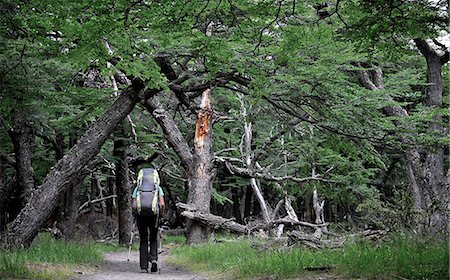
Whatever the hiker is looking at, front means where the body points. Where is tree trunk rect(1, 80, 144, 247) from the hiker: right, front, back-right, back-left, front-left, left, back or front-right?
front-left

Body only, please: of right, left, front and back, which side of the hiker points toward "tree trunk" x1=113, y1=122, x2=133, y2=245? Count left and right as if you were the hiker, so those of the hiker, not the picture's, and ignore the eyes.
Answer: front

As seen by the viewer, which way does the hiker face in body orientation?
away from the camera

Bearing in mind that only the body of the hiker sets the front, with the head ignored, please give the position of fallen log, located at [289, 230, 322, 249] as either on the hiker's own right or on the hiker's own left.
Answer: on the hiker's own right

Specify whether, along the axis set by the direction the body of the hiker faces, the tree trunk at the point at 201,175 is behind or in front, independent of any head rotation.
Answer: in front

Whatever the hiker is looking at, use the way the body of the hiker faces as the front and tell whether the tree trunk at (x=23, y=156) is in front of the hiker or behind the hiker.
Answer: in front
